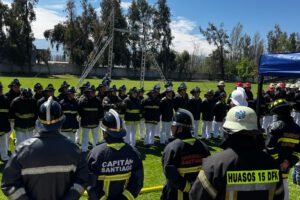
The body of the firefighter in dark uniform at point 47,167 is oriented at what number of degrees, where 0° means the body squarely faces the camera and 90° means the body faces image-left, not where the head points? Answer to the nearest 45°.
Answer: approximately 180°

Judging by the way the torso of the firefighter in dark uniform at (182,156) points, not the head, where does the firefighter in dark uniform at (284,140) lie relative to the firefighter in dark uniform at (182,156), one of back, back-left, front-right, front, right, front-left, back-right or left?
right

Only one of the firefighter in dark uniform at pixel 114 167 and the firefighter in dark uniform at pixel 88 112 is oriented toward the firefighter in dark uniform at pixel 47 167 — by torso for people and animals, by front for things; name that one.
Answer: the firefighter in dark uniform at pixel 88 112

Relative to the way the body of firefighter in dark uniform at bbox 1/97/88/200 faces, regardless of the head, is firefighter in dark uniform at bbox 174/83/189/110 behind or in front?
in front

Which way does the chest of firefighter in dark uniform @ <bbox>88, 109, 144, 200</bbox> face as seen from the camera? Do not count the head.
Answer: away from the camera

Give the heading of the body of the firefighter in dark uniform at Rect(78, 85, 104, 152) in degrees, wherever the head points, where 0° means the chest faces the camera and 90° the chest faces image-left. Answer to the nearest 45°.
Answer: approximately 0°

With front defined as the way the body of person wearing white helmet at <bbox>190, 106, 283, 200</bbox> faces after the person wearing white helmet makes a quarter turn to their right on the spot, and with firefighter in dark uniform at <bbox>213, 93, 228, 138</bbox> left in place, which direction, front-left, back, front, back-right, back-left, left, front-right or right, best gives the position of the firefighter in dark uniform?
front-left

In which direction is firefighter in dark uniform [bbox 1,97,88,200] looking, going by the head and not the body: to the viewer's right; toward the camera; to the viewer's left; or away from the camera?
away from the camera

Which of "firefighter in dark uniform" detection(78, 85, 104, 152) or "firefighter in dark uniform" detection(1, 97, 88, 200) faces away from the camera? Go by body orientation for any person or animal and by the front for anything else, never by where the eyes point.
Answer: "firefighter in dark uniform" detection(1, 97, 88, 200)

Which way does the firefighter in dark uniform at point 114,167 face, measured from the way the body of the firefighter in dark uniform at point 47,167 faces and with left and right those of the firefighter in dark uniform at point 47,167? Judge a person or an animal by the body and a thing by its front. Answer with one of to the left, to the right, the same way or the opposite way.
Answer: the same way

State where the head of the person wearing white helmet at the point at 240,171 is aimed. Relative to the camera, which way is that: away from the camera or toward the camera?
away from the camera

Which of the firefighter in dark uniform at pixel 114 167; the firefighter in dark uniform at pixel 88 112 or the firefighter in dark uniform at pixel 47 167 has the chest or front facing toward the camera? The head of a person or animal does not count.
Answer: the firefighter in dark uniform at pixel 88 112

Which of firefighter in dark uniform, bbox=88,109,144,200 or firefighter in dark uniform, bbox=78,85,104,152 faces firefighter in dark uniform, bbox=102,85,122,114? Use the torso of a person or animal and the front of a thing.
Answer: firefighter in dark uniform, bbox=88,109,144,200

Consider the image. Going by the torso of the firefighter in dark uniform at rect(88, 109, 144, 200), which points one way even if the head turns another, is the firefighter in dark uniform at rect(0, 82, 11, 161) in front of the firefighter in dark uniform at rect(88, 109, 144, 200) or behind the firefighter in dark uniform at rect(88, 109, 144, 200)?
in front

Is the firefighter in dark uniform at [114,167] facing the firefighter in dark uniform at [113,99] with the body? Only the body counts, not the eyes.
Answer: yes

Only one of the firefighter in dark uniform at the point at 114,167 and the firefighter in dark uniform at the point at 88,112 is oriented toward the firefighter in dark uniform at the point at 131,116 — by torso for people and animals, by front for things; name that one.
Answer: the firefighter in dark uniform at the point at 114,167

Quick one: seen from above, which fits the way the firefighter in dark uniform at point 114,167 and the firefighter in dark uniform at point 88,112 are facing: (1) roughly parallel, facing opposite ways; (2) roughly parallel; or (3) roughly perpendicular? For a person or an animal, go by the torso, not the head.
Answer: roughly parallel, facing opposite ways
